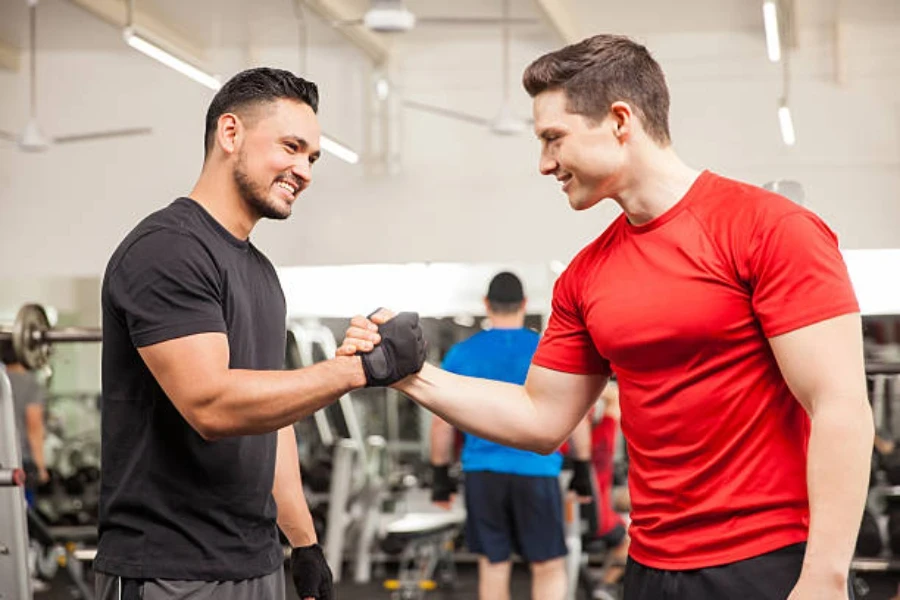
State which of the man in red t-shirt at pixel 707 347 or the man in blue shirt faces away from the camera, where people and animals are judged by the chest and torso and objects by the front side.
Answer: the man in blue shirt

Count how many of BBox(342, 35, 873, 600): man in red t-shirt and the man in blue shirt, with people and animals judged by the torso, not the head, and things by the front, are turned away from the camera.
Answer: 1

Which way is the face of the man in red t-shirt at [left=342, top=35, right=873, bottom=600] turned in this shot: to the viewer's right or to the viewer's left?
to the viewer's left

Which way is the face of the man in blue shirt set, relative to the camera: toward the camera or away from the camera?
away from the camera

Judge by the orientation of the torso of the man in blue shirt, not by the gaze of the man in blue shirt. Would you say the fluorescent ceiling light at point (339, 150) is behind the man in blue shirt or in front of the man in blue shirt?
in front

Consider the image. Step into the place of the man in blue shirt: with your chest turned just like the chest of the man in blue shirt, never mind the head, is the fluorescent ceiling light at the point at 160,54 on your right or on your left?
on your left

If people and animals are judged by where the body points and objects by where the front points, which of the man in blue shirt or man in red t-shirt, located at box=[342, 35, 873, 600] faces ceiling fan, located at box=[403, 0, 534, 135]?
the man in blue shirt

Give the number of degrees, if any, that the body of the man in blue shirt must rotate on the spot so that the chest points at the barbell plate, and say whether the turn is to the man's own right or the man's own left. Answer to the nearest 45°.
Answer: approximately 135° to the man's own left

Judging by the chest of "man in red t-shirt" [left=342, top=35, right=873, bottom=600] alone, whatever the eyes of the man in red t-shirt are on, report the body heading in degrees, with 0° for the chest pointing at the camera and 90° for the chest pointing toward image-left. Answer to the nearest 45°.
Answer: approximately 45°

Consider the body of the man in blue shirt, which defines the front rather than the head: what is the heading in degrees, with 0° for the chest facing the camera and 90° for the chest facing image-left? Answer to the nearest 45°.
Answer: approximately 180°
